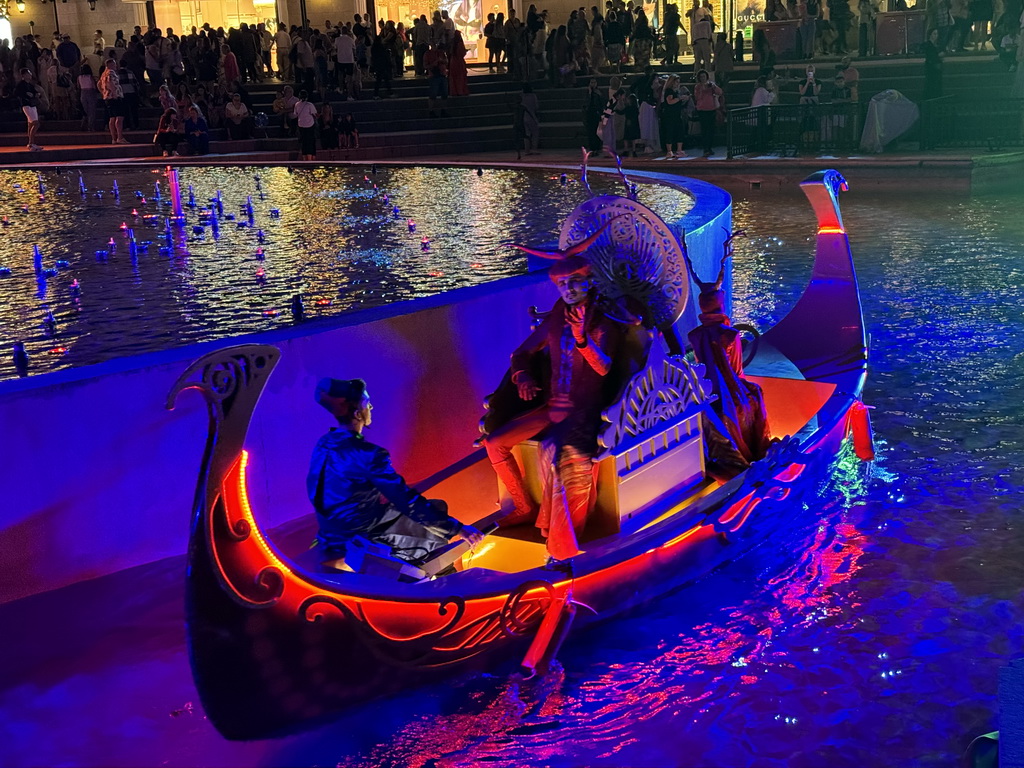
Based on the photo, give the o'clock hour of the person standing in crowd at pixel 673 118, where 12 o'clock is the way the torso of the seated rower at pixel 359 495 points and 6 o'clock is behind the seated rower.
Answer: The person standing in crowd is roughly at 11 o'clock from the seated rower.

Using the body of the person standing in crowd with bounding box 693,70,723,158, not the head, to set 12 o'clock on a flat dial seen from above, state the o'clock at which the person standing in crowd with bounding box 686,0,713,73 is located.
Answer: the person standing in crowd with bounding box 686,0,713,73 is roughly at 6 o'clock from the person standing in crowd with bounding box 693,70,723,158.

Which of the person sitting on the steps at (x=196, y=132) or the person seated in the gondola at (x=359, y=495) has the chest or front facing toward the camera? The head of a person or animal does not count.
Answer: the person sitting on the steps

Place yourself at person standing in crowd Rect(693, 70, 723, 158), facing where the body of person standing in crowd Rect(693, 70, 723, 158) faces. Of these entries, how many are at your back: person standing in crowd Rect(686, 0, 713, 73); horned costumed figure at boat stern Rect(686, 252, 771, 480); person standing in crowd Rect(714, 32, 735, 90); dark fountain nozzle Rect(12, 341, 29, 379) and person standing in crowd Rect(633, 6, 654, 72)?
3

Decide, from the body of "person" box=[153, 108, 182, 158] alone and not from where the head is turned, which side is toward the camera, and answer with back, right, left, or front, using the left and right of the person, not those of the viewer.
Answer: front

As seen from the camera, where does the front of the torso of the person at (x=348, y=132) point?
toward the camera

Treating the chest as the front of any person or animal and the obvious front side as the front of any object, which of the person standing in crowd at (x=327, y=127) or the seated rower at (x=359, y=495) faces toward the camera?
the person standing in crowd

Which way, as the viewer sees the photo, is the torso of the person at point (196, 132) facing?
toward the camera

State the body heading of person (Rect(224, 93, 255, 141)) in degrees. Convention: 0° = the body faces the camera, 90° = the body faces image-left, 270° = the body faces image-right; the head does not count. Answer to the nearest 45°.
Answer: approximately 0°
